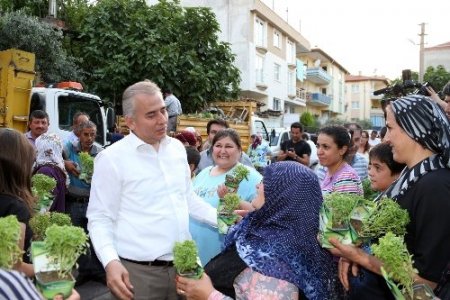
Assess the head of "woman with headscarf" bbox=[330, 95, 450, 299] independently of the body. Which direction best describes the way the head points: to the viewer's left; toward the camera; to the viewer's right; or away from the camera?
to the viewer's left

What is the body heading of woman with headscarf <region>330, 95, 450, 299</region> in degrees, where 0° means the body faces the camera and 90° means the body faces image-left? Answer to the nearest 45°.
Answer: approximately 90°

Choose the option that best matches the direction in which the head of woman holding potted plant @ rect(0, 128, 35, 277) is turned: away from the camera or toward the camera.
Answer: away from the camera

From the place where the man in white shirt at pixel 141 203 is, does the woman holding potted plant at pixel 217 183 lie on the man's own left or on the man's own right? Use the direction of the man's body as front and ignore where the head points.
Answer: on the man's own left

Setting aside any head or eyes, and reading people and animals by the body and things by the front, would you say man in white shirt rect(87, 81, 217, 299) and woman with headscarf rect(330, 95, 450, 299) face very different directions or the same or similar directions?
very different directions

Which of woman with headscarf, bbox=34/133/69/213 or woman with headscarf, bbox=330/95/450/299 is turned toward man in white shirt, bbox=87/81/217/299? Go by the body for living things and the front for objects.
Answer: woman with headscarf, bbox=330/95/450/299

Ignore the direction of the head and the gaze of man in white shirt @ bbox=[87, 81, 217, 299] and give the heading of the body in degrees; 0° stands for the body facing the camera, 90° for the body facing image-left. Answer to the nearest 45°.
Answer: approximately 315°

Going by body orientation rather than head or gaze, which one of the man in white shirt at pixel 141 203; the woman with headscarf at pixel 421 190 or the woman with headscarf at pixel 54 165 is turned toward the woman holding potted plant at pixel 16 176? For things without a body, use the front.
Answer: the woman with headscarf at pixel 421 190
